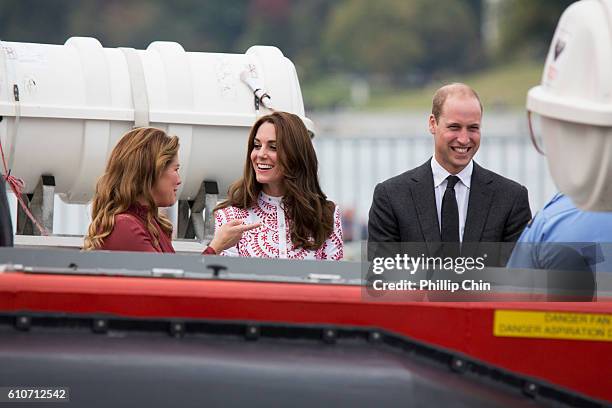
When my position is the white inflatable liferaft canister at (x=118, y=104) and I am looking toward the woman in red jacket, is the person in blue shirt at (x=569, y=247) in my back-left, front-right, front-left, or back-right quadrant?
front-left

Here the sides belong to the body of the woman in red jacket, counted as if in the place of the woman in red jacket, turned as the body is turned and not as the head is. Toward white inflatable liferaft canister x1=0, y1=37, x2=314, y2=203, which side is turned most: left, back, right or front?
left

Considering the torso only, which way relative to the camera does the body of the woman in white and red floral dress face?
toward the camera

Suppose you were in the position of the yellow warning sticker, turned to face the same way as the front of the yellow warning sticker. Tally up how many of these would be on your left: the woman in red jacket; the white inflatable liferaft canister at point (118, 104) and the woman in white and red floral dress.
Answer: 0

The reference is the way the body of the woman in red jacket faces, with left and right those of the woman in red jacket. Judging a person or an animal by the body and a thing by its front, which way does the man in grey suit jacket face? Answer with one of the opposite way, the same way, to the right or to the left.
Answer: to the right

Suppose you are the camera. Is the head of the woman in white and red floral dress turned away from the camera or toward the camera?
toward the camera

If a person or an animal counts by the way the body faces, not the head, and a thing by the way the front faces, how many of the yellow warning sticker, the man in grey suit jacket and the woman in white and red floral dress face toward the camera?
3

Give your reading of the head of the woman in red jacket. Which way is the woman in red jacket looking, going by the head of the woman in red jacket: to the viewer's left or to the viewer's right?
to the viewer's right

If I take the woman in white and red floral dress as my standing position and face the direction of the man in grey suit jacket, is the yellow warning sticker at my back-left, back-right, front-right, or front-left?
front-right

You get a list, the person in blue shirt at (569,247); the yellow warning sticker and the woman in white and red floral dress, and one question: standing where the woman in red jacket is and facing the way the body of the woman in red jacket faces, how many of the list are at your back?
0

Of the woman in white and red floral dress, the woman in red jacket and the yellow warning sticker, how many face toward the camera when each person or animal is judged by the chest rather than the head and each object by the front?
2

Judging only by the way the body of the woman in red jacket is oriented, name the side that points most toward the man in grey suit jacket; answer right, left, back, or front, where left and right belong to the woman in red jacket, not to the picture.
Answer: front

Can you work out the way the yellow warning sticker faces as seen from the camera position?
facing the viewer

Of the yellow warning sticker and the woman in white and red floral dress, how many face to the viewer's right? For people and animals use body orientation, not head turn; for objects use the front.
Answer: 0

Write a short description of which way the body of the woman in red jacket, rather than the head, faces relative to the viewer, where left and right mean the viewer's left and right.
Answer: facing to the right of the viewer

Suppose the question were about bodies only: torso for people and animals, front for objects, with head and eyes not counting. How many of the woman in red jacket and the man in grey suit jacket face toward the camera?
1

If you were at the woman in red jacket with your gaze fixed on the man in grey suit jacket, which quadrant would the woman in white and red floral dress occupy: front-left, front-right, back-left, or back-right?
front-left

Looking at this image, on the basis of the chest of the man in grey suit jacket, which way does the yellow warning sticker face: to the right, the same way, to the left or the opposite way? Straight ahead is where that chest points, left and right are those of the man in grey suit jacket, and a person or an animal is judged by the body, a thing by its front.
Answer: the same way

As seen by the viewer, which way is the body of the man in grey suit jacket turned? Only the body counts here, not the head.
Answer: toward the camera

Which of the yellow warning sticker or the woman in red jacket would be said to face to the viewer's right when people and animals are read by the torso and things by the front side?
the woman in red jacket
